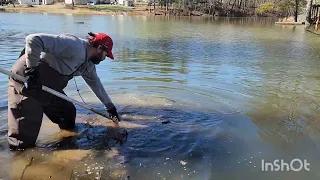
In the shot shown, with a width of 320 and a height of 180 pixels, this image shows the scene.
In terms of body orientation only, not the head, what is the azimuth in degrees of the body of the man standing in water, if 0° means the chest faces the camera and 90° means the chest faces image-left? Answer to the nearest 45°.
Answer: approximately 270°

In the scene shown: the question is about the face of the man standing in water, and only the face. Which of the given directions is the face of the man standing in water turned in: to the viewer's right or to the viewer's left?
to the viewer's right
